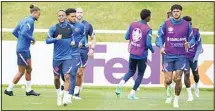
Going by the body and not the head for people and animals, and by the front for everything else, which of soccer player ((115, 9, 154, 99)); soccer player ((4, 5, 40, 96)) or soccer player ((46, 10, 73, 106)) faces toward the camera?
soccer player ((46, 10, 73, 106))

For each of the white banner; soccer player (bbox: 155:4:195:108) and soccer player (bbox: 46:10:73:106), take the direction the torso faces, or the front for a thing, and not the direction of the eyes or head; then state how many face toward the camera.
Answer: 3

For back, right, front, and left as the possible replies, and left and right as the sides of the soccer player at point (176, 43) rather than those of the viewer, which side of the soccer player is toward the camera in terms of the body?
front

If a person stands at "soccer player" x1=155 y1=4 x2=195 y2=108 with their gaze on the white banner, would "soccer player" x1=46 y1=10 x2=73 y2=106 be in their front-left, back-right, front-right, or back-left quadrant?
front-left

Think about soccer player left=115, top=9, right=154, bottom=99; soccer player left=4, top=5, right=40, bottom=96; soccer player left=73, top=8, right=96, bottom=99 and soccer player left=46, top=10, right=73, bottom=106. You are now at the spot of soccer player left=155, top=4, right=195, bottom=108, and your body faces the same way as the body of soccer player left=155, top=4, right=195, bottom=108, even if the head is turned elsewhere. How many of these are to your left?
0

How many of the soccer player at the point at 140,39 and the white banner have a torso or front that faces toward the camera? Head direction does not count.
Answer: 1

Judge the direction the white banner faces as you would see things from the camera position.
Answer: facing the viewer

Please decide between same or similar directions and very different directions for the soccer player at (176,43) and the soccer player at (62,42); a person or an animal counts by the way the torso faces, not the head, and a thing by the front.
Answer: same or similar directions

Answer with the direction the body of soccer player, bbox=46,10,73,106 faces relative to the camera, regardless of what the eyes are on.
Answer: toward the camera

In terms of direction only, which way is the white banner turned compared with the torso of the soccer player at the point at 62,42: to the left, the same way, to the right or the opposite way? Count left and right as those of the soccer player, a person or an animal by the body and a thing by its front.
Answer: the same way

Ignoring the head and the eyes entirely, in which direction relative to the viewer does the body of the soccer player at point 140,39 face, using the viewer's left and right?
facing away from the viewer and to the right of the viewer

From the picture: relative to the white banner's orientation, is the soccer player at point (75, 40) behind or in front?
in front
